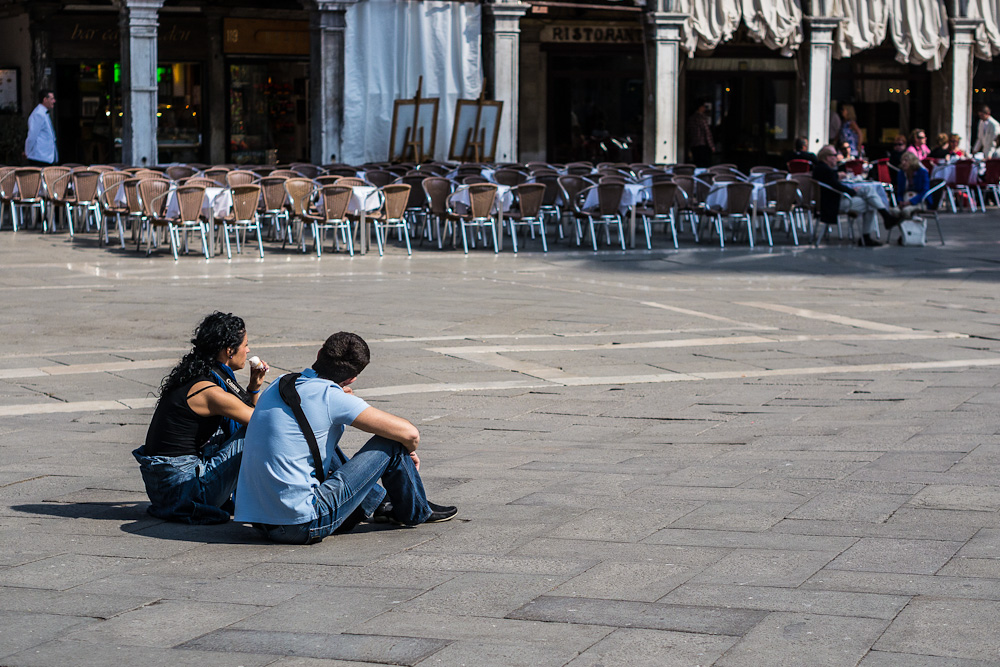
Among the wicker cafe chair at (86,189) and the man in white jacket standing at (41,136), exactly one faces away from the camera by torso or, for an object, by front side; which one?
the wicker cafe chair

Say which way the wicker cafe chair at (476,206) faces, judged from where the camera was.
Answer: facing away from the viewer and to the left of the viewer

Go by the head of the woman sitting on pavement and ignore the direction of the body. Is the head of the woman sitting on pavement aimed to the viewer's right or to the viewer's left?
to the viewer's right

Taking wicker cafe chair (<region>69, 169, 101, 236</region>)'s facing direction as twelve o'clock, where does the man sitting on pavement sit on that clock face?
The man sitting on pavement is roughly at 6 o'clock from the wicker cafe chair.

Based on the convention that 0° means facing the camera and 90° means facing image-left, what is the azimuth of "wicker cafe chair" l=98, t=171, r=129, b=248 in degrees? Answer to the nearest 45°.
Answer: approximately 225°

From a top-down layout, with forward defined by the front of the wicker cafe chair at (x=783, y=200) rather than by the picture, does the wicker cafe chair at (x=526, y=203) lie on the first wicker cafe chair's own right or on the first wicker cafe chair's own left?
on the first wicker cafe chair's own left

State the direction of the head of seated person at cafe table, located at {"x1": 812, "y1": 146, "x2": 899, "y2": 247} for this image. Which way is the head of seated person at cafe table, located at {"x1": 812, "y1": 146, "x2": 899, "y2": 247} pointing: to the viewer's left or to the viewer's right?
to the viewer's right

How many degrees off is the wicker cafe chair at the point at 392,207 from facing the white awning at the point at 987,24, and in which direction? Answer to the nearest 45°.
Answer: approximately 90° to its right

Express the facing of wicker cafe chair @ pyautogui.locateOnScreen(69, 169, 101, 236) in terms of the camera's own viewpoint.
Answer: facing away from the viewer

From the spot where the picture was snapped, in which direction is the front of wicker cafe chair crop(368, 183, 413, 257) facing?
facing away from the viewer and to the left of the viewer
